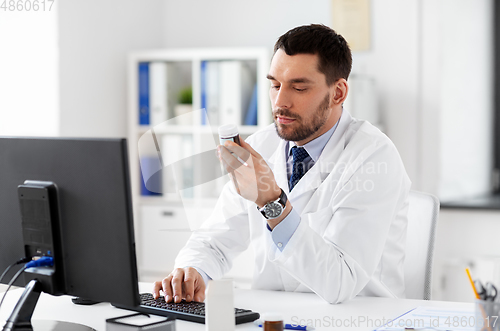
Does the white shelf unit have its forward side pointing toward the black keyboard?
yes

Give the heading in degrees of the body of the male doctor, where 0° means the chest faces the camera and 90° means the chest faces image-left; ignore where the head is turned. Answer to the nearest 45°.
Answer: approximately 45°

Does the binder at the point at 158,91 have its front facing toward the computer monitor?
yes

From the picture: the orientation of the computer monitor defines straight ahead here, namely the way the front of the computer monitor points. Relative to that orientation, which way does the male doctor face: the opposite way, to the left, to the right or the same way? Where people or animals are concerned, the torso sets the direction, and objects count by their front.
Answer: the opposite way

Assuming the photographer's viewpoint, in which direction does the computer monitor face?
facing away from the viewer and to the right of the viewer

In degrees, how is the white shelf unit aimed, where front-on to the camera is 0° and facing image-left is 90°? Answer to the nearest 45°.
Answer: approximately 0°

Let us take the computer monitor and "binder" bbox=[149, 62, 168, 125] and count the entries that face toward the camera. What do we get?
1

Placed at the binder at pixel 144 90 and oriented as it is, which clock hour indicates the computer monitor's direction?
The computer monitor is roughly at 12 o'clock from the binder.
